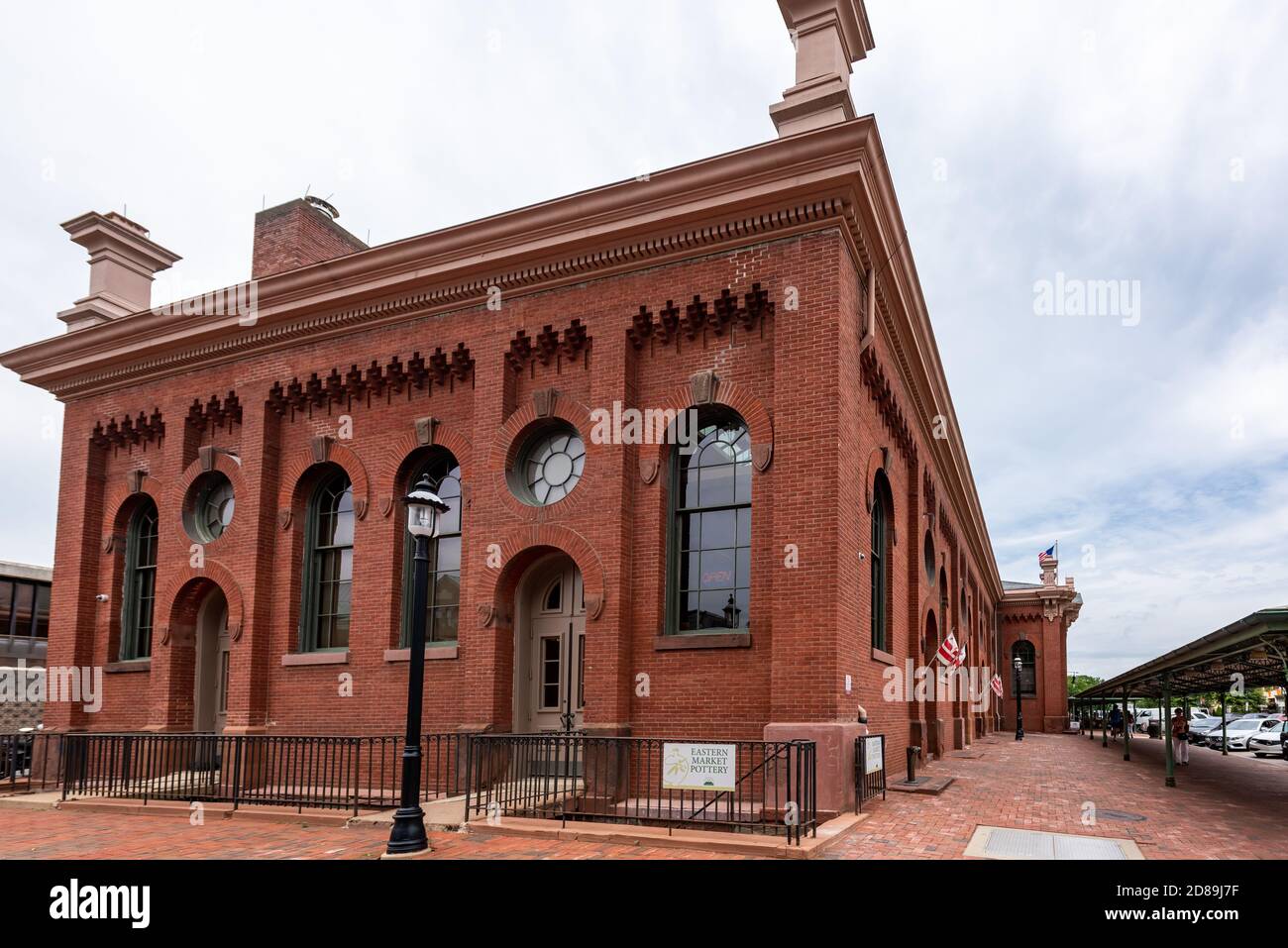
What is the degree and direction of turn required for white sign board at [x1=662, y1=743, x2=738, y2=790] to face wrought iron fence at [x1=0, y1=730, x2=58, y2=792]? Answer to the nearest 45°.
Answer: approximately 135° to its right

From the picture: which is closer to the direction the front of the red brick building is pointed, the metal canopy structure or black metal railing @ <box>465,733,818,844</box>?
the black metal railing

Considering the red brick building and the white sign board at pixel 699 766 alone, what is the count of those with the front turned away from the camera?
0

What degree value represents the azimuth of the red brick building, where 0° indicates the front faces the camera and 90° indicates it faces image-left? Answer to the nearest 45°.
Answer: approximately 45°

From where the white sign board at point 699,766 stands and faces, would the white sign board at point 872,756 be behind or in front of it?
behind

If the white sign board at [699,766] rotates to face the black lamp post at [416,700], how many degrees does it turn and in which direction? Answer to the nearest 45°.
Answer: approximately 90° to its right

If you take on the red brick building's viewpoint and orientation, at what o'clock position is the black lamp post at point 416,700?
The black lamp post is roughly at 11 o'clock from the red brick building.

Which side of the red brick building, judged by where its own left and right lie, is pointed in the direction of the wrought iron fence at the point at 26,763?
right

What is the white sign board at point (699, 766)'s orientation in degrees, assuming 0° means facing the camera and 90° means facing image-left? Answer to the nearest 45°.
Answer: approximately 0°

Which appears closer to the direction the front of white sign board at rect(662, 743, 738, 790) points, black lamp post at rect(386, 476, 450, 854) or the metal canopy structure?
the black lamp post
